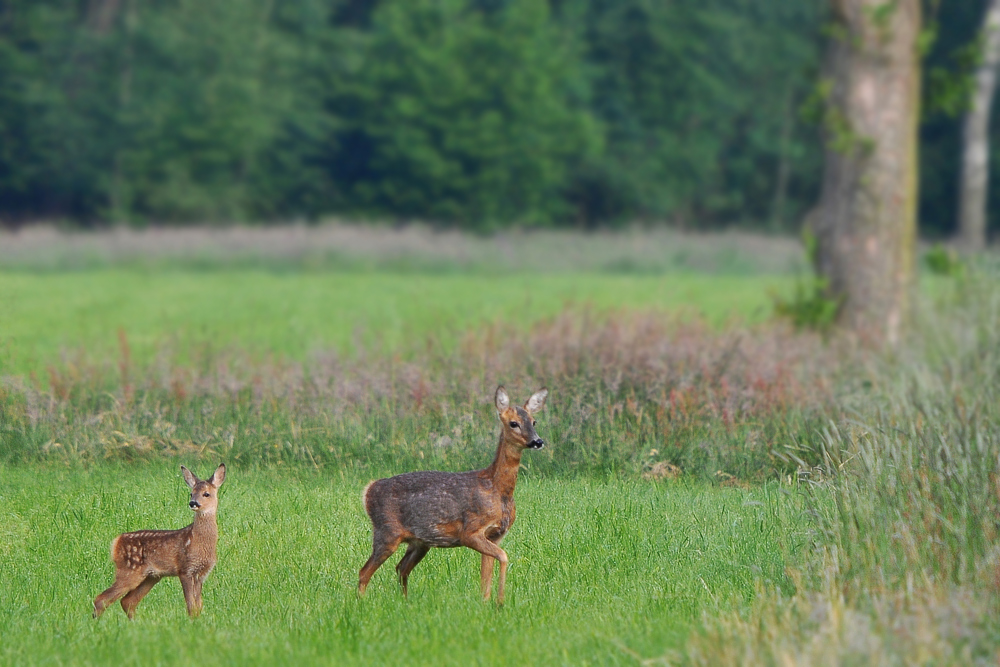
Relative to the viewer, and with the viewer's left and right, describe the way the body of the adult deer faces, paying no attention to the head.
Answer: facing to the right of the viewer

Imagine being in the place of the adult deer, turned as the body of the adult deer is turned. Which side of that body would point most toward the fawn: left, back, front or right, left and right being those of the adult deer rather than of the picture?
back

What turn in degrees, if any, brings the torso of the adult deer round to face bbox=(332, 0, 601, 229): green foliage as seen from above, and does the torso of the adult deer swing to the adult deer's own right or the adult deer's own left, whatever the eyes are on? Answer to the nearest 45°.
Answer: approximately 90° to the adult deer's own left

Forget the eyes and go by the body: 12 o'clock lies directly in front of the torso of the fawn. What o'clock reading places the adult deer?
The adult deer is roughly at 12 o'clock from the fawn.

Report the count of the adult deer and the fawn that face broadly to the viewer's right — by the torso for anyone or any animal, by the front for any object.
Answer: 2

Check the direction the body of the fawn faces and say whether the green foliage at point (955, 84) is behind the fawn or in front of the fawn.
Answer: in front

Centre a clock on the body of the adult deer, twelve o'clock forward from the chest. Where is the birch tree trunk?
The birch tree trunk is roughly at 10 o'clock from the adult deer.

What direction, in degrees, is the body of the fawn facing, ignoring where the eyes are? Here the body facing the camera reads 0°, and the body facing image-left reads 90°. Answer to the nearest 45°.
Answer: approximately 270°

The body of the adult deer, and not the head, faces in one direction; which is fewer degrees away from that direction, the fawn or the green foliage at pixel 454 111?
the green foliage

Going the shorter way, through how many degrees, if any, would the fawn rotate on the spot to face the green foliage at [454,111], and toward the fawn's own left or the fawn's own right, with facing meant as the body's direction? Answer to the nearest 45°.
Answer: approximately 90° to the fawn's own left

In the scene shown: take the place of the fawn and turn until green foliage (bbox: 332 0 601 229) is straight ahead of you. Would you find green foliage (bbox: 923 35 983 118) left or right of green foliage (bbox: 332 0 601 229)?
right
